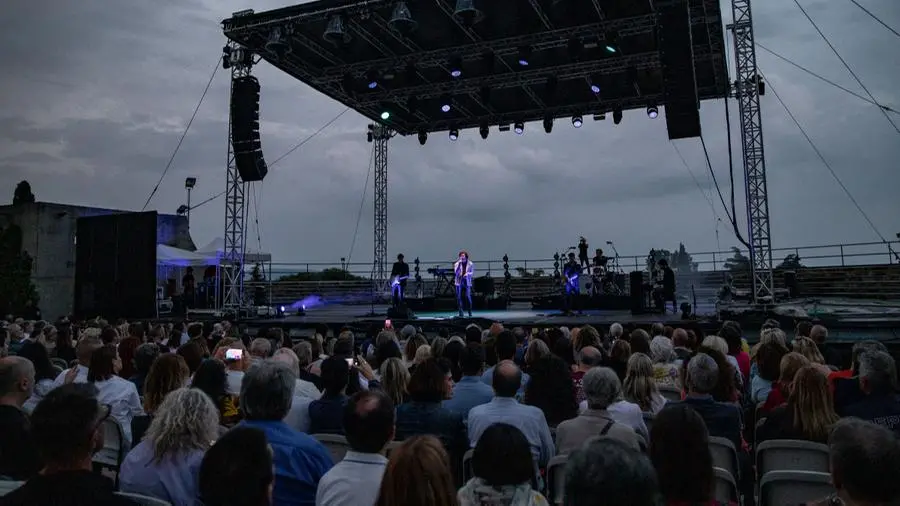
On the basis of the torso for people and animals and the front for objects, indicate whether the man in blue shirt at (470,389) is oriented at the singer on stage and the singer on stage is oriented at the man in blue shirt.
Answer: yes

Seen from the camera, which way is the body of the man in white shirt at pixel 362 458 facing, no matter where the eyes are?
away from the camera

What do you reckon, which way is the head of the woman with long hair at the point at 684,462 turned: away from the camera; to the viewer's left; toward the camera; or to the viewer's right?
away from the camera

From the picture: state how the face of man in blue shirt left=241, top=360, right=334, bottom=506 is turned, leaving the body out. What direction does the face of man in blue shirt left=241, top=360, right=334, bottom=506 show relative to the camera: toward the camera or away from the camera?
away from the camera

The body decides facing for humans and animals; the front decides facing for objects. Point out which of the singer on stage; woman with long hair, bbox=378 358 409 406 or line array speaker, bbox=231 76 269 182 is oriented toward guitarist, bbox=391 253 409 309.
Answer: the woman with long hair

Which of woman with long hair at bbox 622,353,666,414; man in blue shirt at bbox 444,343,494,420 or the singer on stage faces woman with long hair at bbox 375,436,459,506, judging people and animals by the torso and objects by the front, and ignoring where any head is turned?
the singer on stage

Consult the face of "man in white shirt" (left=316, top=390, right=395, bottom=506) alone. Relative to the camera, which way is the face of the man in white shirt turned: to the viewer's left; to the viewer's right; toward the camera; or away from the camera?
away from the camera

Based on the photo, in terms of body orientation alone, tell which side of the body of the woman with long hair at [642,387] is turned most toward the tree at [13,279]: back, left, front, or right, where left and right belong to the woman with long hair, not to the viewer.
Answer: left

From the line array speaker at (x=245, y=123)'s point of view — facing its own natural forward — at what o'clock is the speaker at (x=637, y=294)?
The speaker is roughly at 8 o'clock from the line array speaker.

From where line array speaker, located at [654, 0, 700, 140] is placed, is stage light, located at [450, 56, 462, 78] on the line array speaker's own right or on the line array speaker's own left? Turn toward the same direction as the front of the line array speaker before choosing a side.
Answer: on the line array speaker's own right

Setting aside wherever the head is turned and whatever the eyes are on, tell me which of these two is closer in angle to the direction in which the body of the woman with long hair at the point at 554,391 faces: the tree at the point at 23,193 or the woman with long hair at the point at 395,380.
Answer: the tree

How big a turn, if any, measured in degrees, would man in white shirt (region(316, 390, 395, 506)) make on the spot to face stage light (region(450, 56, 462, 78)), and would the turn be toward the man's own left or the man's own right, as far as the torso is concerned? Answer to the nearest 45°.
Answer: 0° — they already face it

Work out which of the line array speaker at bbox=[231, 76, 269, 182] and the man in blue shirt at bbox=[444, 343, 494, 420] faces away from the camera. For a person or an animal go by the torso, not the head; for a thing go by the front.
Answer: the man in blue shirt

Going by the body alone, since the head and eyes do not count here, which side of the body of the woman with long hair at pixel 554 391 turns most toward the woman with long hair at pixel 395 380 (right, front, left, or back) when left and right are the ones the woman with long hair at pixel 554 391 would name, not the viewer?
left

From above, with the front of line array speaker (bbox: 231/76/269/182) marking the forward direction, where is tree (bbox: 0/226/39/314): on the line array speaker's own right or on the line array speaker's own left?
on the line array speaker's own right

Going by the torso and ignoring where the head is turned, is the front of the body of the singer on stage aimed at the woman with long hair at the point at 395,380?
yes

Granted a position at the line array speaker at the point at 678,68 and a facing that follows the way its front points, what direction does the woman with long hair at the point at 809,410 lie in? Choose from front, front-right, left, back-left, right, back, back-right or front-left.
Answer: front-left

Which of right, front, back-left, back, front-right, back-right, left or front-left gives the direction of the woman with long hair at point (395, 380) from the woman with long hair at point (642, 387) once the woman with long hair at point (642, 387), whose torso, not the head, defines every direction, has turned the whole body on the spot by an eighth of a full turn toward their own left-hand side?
front-left

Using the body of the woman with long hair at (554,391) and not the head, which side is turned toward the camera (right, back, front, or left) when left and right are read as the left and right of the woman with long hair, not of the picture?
back
